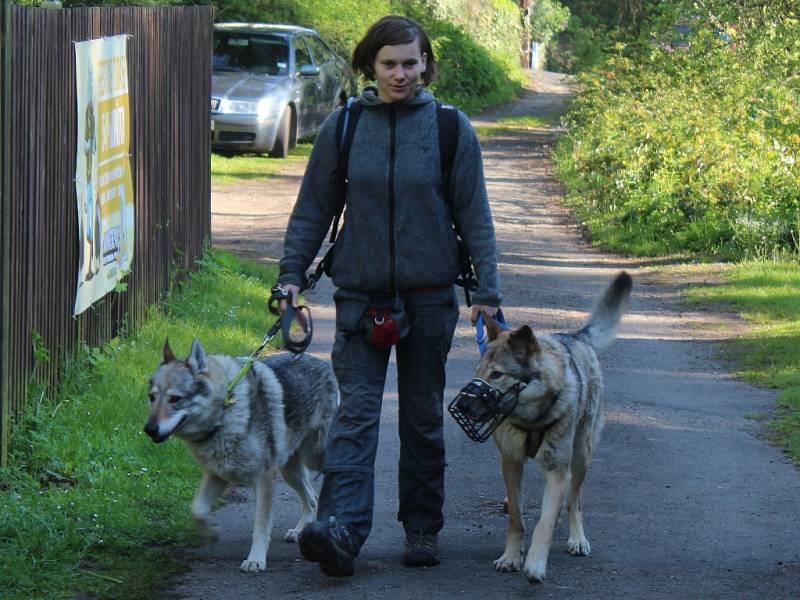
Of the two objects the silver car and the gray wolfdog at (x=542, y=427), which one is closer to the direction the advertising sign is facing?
the gray wolfdog

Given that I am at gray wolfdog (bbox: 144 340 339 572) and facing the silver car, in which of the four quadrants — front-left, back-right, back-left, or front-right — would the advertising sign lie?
front-left

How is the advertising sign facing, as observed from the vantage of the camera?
facing the viewer and to the right of the viewer

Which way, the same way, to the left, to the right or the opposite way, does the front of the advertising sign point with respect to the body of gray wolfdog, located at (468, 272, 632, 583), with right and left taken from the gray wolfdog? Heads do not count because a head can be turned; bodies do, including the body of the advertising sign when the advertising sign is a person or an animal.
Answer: to the left

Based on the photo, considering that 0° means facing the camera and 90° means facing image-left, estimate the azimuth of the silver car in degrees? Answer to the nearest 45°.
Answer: approximately 45°

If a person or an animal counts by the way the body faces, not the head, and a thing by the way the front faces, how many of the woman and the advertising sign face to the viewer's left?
0

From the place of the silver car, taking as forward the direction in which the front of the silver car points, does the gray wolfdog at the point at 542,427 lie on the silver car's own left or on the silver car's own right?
on the silver car's own left

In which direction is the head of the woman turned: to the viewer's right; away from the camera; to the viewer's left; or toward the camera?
toward the camera

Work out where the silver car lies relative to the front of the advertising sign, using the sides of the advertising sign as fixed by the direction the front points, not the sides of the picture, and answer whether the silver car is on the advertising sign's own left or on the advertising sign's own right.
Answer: on the advertising sign's own left

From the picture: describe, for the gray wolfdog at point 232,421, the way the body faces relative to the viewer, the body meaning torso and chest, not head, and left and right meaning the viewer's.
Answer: facing the viewer and to the left of the viewer

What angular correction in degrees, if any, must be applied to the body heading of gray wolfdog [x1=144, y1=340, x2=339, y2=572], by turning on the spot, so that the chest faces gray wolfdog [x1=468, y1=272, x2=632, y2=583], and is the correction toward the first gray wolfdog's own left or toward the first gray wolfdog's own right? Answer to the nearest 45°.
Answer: approximately 135° to the first gray wolfdog's own left

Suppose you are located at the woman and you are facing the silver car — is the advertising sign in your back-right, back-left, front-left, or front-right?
front-left

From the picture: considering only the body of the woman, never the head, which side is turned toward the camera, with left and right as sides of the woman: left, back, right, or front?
front

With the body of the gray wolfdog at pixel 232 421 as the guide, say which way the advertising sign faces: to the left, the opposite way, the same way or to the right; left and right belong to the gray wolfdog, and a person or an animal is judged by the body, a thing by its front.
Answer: to the left
